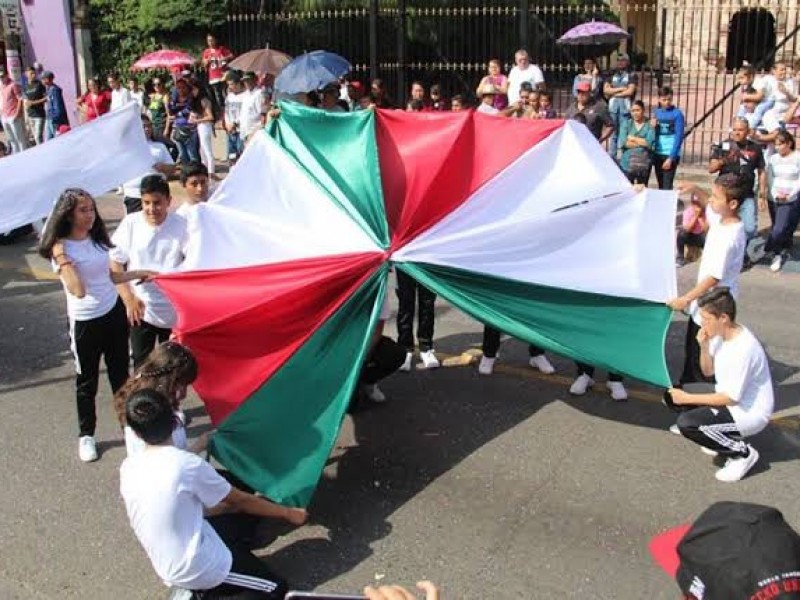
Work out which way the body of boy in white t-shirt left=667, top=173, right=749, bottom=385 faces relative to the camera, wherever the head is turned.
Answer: to the viewer's left

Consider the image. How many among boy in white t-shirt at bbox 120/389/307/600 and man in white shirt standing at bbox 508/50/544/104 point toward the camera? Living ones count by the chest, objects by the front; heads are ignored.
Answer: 1

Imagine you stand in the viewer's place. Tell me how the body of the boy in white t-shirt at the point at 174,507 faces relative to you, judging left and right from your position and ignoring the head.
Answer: facing away from the viewer and to the right of the viewer

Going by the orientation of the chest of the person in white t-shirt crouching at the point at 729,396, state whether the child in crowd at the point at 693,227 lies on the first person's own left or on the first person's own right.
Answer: on the first person's own right

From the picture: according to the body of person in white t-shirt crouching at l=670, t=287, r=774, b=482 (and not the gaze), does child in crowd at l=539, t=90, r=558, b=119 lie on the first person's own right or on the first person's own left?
on the first person's own right

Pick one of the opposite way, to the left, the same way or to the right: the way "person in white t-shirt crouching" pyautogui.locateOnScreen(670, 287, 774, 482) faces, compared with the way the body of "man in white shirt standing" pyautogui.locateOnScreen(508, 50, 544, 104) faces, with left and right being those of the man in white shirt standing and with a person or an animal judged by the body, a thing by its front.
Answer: to the right

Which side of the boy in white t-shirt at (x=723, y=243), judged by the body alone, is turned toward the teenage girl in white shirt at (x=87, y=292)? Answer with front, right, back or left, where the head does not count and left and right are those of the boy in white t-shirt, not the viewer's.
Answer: front

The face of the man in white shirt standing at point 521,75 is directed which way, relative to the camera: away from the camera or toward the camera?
toward the camera

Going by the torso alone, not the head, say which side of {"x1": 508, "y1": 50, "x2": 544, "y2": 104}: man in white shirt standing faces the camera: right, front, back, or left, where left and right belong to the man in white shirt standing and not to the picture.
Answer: front

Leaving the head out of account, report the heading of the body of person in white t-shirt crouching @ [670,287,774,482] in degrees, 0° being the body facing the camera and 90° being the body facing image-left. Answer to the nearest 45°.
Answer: approximately 90°

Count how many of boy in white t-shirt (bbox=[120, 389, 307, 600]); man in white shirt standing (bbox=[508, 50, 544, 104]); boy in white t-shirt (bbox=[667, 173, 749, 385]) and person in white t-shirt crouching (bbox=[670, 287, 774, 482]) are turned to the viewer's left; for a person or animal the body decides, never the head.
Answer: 2

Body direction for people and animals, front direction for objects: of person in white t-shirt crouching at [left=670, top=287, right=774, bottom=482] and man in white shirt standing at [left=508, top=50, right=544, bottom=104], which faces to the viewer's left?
the person in white t-shirt crouching

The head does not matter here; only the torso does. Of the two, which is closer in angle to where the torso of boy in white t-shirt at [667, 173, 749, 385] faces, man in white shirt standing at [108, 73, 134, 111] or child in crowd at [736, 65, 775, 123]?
the man in white shirt standing

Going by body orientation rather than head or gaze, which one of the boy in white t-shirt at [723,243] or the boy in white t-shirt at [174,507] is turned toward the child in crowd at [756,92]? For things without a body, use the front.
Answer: the boy in white t-shirt at [174,507]

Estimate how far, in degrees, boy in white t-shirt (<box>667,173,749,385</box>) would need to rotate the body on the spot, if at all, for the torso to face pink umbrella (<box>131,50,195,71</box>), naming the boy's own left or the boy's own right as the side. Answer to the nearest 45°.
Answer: approximately 45° to the boy's own right

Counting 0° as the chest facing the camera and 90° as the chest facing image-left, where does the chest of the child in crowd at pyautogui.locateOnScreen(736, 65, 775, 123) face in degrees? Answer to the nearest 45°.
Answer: approximately 45°

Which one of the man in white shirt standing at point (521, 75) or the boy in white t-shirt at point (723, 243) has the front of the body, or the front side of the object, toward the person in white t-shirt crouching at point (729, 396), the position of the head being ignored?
the man in white shirt standing

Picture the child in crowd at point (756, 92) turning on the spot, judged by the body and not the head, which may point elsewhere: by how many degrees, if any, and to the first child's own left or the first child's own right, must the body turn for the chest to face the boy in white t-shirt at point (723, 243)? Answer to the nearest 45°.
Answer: approximately 45° to the first child's own left

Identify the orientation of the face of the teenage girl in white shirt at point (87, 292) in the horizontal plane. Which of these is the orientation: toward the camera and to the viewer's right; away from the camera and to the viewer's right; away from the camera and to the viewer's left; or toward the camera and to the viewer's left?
toward the camera and to the viewer's right
